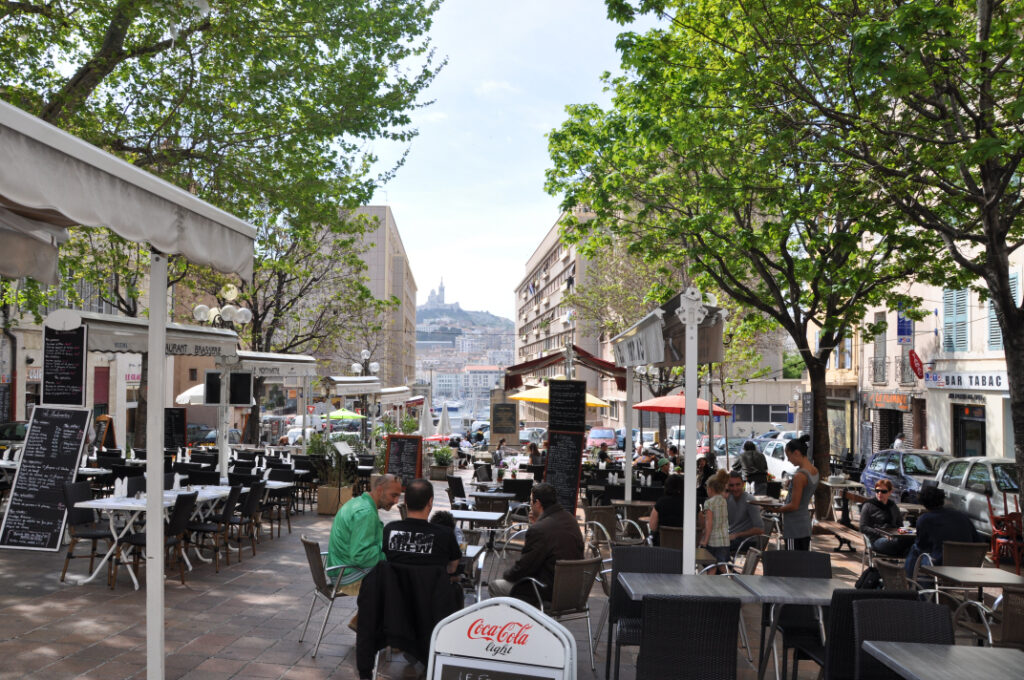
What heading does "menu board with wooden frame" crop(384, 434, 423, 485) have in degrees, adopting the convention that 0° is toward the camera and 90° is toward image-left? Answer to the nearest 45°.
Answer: approximately 0°

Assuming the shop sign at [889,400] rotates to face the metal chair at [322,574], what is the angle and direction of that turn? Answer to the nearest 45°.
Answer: approximately 45° to its left

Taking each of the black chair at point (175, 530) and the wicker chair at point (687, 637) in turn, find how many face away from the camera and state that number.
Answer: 1

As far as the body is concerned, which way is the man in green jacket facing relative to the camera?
to the viewer's right

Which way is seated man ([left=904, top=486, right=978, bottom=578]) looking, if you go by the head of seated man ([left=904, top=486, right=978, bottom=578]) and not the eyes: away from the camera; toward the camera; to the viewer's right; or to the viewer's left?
away from the camera

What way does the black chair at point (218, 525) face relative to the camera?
to the viewer's left

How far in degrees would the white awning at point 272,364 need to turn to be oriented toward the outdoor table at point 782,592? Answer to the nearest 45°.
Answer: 0° — it already faces it

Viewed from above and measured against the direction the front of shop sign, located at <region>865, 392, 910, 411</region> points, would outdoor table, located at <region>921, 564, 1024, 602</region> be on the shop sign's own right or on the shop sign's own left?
on the shop sign's own left

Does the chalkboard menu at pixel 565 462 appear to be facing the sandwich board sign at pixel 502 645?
yes

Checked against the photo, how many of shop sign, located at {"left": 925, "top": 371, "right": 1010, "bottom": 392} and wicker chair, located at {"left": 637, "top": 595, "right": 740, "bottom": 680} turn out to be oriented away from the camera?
1

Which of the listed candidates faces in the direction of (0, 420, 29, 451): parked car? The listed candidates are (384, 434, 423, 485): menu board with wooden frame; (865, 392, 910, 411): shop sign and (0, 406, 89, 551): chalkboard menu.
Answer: the shop sign

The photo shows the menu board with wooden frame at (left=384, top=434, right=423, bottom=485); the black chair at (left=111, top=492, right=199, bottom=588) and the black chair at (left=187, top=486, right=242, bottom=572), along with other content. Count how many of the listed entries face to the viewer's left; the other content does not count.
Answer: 2

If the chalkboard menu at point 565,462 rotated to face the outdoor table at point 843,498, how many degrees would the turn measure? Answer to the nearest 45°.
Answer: approximately 135° to its left

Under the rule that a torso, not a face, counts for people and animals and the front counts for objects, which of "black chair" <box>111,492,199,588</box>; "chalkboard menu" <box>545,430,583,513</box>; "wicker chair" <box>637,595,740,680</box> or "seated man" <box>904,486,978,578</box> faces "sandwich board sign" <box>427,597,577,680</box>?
the chalkboard menu
